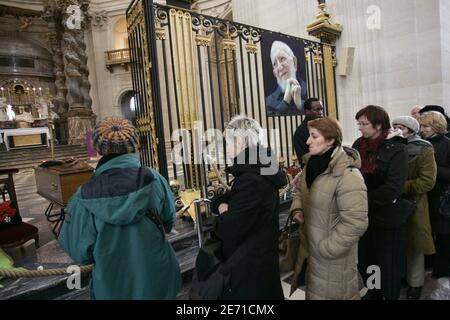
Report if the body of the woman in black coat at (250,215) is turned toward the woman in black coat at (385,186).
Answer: no

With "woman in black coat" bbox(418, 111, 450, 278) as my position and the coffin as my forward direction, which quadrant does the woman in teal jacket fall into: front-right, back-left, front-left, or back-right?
front-left

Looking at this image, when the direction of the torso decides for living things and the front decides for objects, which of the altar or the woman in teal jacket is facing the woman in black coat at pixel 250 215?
the altar

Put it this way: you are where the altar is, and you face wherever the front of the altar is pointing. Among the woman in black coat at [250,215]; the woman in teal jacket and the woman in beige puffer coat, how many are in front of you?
3

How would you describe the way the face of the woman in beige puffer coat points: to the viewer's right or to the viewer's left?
to the viewer's left

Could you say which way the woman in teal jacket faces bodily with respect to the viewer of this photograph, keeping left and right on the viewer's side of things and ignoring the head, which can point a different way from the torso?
facing away from the viewer

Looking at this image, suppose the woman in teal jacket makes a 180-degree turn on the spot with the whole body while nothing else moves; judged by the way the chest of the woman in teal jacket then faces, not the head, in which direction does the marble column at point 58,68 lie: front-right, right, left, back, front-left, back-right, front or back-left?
back

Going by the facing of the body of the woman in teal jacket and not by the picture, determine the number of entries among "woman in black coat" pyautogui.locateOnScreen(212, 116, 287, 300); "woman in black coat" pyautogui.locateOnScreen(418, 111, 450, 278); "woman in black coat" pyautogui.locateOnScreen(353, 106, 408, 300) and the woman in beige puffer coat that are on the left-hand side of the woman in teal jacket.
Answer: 0

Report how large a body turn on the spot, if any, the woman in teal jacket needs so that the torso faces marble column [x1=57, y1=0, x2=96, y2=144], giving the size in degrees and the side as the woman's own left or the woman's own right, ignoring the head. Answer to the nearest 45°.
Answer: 0° — they already face it

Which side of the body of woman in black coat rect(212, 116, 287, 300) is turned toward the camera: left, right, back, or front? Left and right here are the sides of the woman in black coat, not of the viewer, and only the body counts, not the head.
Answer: left

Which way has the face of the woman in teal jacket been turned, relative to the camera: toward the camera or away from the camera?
away from the camera

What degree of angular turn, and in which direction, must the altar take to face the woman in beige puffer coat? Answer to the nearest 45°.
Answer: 0° — it already faces them

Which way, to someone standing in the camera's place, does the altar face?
facing the viewer

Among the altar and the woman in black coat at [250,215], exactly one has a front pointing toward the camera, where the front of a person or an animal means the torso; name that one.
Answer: the altar

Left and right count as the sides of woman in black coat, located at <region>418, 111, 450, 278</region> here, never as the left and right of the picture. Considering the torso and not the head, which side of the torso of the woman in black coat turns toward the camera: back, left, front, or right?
left
